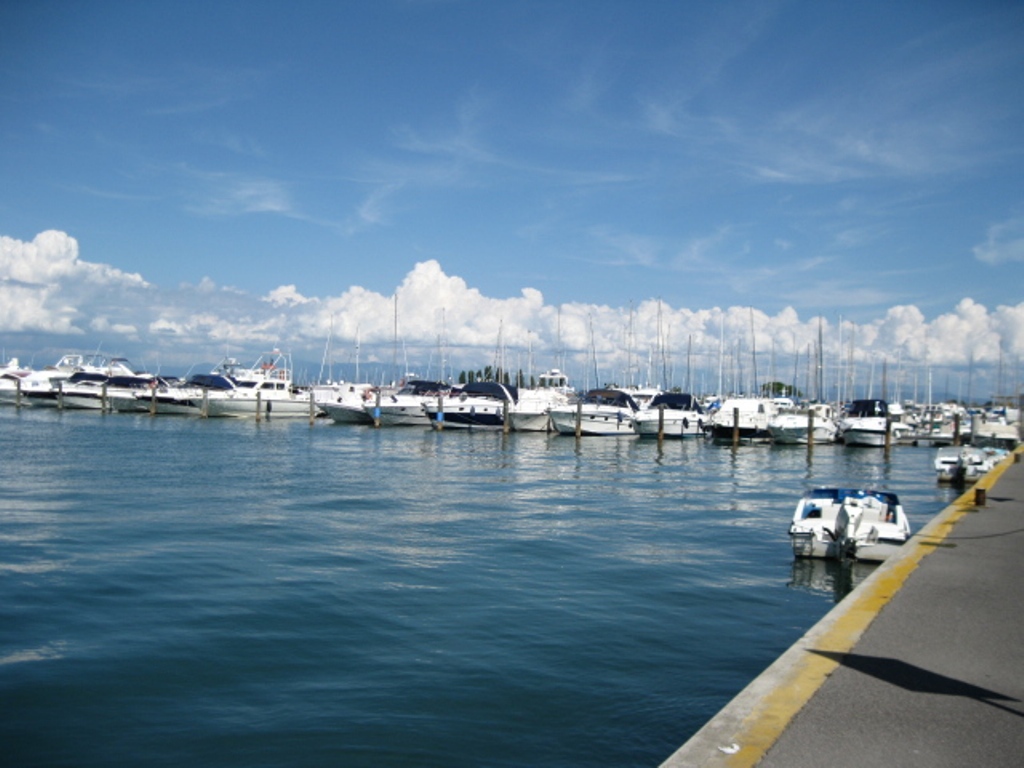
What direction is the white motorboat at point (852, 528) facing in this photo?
away from the camera

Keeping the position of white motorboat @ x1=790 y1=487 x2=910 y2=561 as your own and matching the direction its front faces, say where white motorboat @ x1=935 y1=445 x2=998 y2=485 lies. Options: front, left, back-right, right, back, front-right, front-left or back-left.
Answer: front
